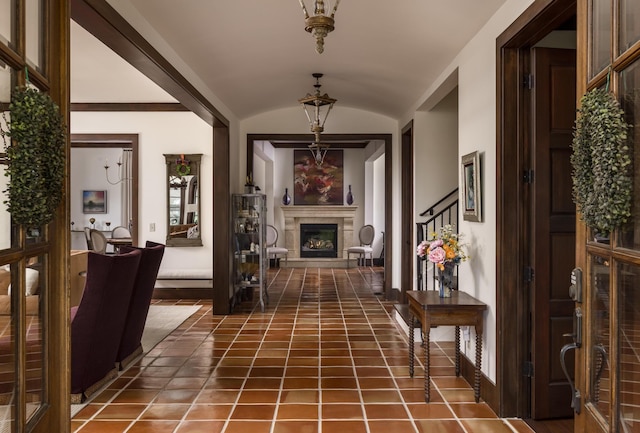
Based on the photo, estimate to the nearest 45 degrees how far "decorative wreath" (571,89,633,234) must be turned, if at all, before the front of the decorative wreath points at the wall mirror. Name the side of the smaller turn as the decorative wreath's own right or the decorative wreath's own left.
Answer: approximately 90° to the decorative wreath's own right

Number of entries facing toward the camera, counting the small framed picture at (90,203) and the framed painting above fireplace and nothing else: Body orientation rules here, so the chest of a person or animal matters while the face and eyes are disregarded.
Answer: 2

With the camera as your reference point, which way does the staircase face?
facing to the left of the viewer

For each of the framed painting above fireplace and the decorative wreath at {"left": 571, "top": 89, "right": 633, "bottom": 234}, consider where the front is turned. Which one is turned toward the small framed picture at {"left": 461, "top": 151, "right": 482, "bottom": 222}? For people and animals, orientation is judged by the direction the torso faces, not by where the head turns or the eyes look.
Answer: the framed painting above fireplace

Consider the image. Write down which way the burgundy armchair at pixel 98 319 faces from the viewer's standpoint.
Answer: facing away from the viewer and to the left of the viewer

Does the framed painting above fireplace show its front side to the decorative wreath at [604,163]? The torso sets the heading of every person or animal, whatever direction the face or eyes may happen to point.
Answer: yes

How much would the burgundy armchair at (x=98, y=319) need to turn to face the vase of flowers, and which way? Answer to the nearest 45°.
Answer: approximately 135° to its right

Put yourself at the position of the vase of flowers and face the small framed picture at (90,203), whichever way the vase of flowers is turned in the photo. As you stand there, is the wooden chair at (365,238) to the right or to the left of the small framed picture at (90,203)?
right
